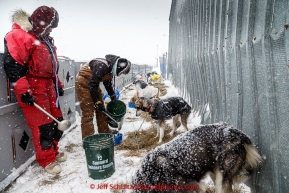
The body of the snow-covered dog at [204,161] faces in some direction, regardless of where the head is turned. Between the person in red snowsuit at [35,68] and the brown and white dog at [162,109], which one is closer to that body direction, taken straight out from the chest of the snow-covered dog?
the person in red snowsuit

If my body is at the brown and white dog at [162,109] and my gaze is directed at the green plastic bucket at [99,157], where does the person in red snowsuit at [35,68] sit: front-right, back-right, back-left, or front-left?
front-right

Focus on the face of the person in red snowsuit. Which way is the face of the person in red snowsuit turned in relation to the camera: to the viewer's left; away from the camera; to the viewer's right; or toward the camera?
to the viewer's right

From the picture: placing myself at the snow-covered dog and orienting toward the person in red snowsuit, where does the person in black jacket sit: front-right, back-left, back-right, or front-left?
front-right

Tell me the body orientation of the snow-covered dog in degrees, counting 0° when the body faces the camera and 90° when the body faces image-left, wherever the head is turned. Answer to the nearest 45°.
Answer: approximately 90°

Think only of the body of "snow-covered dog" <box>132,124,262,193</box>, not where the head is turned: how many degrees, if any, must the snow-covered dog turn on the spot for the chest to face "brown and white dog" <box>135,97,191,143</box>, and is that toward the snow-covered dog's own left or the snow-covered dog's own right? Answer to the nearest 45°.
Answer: approximately 90° to the snow-covered dog's own right
